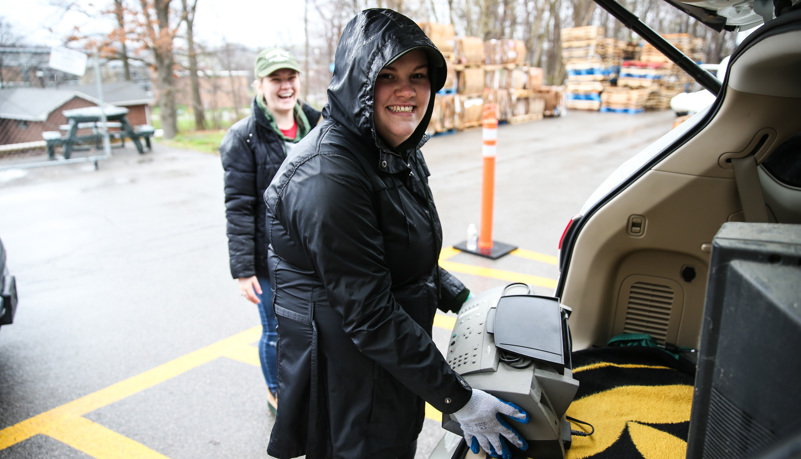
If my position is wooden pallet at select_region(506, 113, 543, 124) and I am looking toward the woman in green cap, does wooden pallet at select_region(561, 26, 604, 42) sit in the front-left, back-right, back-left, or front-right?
back-left

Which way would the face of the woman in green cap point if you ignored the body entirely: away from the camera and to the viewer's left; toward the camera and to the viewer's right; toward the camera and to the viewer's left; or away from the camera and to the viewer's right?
toward the camera and to the viewer's right

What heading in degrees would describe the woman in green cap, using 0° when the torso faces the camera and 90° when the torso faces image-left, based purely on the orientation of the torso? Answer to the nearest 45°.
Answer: approximately 315°

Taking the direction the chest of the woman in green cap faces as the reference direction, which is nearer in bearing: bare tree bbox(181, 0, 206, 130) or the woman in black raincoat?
the woman in black raincoat

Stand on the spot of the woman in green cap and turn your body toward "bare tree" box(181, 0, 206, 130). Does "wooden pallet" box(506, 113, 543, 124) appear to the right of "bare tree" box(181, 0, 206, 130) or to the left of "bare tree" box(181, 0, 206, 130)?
right

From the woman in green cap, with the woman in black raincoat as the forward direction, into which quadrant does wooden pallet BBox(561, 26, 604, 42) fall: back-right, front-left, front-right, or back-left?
back-left

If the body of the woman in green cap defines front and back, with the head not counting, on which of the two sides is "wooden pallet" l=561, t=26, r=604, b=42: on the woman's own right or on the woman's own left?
on the woman's own left

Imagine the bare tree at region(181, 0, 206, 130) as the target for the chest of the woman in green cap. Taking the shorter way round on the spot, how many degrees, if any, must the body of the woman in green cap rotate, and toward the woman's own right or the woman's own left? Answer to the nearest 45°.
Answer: approximately 135° to the woman's own left

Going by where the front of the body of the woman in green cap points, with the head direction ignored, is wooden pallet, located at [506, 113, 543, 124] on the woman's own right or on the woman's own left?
on the woman's own left

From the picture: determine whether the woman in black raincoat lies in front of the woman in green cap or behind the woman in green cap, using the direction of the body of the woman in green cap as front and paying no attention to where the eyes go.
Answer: in front
